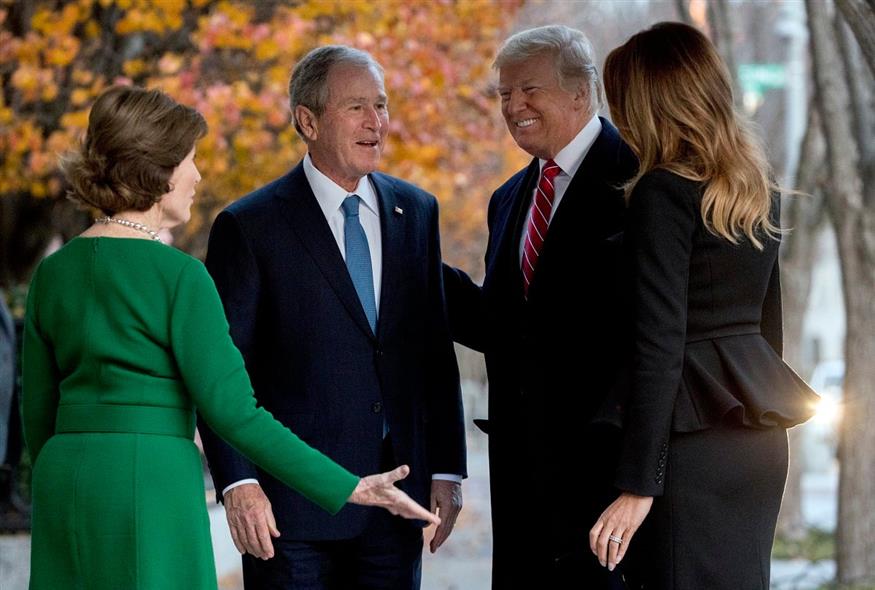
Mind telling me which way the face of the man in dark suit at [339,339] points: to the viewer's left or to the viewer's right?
to the viewer's right

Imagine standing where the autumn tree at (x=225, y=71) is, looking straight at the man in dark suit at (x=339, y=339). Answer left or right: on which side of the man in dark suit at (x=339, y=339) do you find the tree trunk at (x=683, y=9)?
left

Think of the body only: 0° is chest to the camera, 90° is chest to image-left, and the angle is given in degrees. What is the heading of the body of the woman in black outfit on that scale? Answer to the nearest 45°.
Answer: approximately 135°

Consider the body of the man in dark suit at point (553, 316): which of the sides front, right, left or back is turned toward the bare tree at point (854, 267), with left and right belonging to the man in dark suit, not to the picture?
back

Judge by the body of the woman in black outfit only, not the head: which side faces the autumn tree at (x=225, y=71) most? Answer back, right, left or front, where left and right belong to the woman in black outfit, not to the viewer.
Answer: front

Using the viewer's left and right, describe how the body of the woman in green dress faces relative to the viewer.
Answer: facing away from the viewer and to the right of the viewer

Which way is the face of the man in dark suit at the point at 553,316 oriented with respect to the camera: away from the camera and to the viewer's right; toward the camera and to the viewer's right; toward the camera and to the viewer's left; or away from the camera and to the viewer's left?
toward the camera and to the viewer's left

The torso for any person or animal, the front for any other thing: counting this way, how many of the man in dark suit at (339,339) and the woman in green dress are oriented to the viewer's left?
0

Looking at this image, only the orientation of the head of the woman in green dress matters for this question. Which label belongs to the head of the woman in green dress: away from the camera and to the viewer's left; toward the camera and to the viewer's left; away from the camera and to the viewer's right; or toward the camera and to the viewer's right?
away from the camera and to the viewer's right

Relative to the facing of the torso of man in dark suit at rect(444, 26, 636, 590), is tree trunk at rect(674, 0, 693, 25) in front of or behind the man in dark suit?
behind

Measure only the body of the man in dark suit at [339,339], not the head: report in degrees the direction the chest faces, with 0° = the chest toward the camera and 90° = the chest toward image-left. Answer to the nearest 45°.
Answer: approximately 315°

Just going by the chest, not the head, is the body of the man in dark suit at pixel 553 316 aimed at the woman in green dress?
yes

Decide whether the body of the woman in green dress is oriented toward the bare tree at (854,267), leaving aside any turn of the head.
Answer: yes

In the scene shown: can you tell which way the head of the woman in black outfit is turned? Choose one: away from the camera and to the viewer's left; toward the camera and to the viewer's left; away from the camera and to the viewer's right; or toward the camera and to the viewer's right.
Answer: away from the camera and to the viewer's left

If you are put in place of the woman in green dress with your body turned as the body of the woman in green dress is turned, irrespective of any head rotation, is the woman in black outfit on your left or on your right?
on your right

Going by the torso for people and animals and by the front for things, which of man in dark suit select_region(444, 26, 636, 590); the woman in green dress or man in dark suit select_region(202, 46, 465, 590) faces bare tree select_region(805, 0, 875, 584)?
the woman in green dress

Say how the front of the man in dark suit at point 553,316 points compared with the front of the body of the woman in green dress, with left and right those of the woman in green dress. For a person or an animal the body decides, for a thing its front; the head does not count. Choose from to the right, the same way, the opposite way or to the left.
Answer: the opposite way

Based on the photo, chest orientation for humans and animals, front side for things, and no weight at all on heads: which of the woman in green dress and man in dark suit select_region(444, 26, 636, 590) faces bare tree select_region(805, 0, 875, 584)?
the woman in green dress
